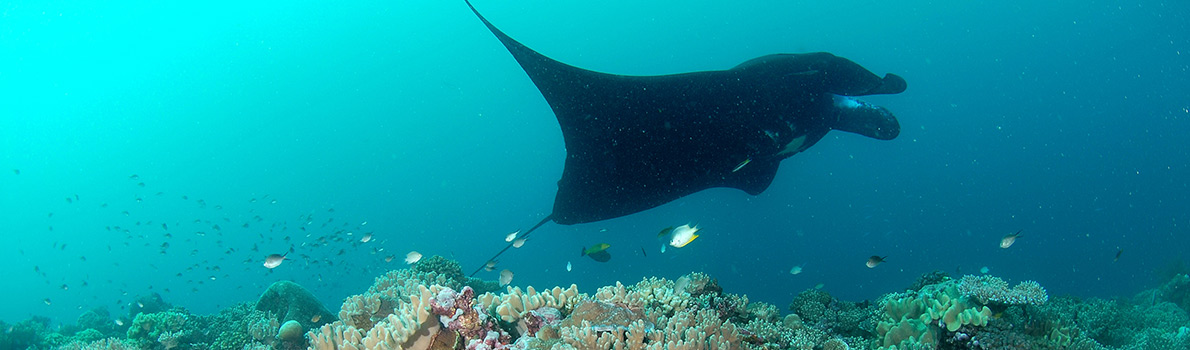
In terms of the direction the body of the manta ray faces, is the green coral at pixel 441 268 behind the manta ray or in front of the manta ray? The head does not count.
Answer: behind

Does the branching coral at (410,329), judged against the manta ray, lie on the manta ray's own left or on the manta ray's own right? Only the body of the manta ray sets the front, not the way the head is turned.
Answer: on the manta ray's own right

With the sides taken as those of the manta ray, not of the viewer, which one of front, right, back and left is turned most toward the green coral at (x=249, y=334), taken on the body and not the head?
back

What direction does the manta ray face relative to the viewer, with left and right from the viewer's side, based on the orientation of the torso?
facing to the right of the viewer
